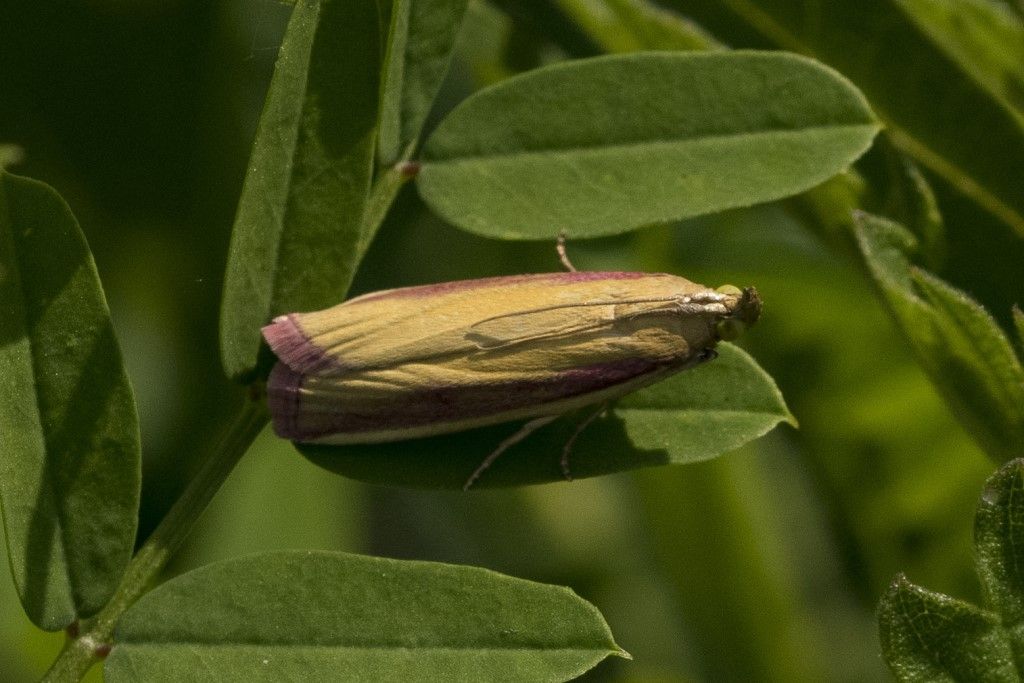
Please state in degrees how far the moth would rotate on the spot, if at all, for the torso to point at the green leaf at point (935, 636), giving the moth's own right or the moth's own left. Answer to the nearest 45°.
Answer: approximately 45° to the moth's own right

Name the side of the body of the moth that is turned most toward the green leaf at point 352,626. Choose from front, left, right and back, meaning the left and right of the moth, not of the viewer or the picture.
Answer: right

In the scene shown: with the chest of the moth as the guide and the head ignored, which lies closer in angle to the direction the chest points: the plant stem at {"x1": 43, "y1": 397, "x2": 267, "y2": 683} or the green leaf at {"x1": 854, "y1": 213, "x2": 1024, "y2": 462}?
the green leaf

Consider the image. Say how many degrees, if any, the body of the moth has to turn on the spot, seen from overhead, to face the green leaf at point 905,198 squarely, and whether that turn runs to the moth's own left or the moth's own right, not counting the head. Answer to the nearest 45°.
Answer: approximately 45° to the moth's own left

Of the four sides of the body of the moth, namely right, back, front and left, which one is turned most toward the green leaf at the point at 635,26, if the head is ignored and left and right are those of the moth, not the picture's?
left

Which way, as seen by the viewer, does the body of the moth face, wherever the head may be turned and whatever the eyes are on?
to the viewer's right
